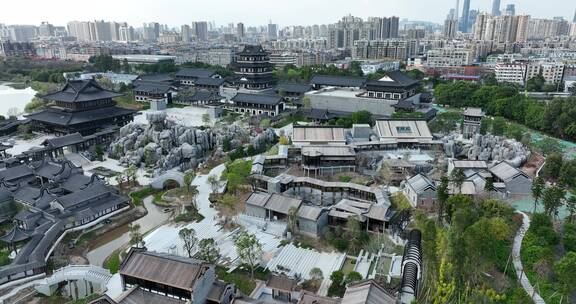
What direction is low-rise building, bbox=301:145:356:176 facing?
toward the camera

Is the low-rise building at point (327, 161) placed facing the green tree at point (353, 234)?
yes

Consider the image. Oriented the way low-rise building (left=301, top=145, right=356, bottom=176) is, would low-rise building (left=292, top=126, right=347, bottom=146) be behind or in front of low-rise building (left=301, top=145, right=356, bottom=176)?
behind

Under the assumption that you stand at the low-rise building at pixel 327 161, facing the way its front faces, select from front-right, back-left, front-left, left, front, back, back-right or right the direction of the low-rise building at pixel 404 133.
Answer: back-left

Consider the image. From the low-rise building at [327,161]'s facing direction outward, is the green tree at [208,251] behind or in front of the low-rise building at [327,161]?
in front

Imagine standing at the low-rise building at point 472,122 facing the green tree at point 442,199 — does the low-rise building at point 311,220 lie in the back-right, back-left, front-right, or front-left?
front-right

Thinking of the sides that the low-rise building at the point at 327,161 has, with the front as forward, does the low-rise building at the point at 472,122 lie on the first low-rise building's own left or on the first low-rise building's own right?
on the first low-rise building's own left

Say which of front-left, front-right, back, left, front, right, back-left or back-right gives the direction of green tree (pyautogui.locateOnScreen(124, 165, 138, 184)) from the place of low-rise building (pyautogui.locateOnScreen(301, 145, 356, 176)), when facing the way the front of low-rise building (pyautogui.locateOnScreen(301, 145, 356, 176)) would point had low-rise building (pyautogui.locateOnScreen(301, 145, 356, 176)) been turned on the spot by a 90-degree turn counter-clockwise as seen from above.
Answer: back

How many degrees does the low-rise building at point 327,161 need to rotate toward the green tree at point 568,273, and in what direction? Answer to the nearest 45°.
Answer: approximately 45° to its left

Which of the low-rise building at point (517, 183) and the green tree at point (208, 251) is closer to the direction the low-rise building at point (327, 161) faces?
the green tree

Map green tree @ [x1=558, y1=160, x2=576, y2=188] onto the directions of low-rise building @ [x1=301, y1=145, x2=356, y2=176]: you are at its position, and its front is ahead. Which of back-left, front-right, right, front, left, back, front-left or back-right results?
left

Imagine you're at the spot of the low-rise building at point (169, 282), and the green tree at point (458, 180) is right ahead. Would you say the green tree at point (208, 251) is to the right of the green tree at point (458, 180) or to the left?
left

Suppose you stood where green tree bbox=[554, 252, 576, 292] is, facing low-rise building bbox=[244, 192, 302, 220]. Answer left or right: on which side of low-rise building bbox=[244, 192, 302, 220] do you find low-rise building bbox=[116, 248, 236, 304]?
left

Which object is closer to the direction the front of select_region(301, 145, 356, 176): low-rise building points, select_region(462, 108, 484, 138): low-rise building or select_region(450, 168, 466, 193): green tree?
the green tree

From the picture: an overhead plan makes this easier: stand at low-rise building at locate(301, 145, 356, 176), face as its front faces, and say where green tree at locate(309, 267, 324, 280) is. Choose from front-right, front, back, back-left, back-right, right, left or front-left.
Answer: front

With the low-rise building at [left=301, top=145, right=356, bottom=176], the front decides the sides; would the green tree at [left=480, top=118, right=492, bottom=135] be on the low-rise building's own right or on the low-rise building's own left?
on the low-rise building's own left

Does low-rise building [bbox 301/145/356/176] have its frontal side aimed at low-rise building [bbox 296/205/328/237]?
yes

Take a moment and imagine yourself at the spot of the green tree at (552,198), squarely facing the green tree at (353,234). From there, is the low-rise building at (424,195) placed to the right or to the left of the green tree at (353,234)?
right

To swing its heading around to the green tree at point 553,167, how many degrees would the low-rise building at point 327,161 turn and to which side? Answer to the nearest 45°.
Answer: approximately 90° to its left

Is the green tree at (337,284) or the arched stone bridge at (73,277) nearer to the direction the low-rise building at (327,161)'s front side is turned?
the green tree

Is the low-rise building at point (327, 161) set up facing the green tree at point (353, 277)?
yes

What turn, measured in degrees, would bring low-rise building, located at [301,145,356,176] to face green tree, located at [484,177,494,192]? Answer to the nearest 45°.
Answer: approximately 45° to its left

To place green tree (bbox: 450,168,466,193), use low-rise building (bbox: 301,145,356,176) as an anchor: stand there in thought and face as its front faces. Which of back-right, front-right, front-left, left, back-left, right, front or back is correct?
front-left

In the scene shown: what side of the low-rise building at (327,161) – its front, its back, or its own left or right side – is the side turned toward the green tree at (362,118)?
back
